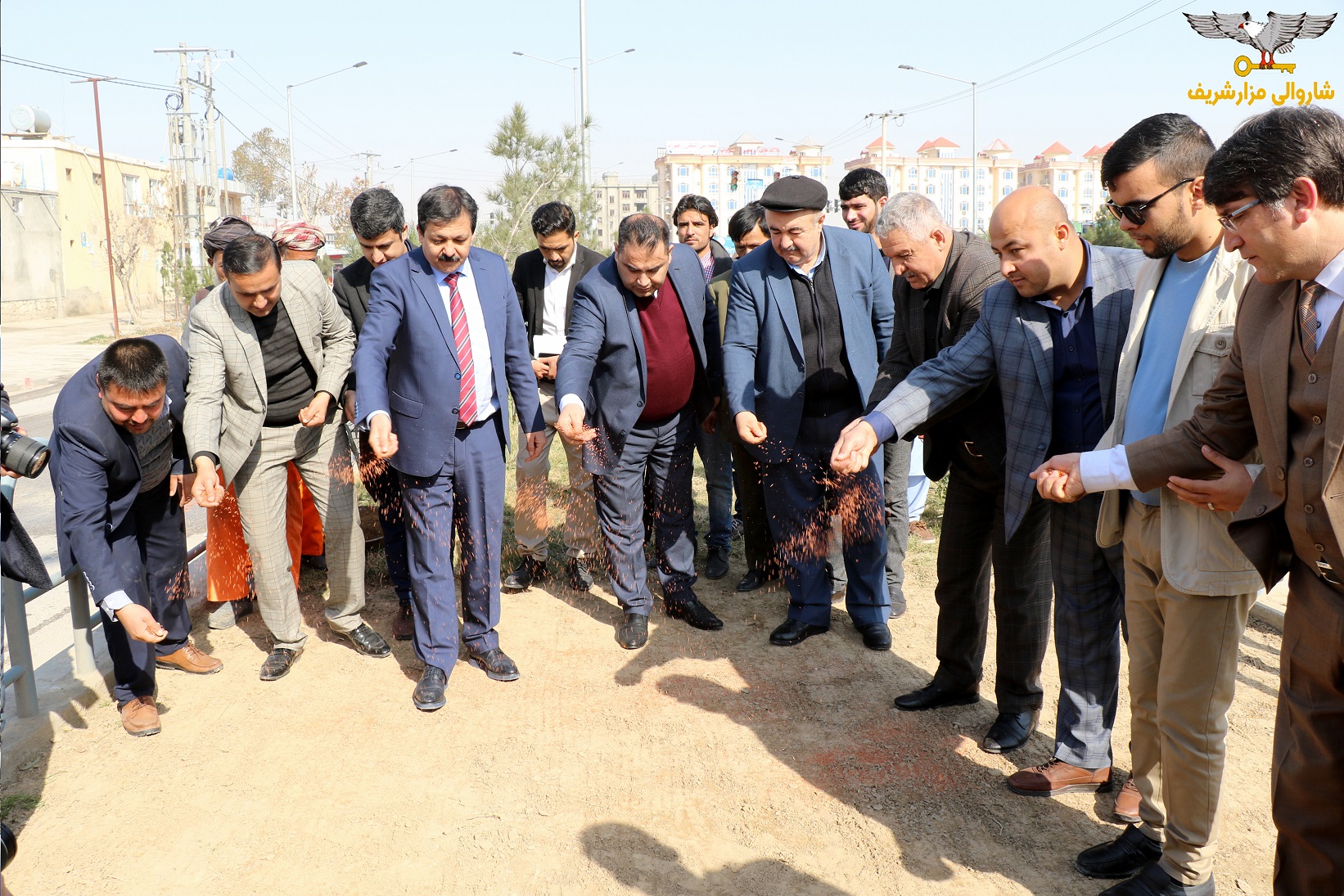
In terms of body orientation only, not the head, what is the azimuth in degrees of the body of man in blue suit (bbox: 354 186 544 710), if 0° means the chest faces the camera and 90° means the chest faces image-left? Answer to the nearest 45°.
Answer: approximately 0°

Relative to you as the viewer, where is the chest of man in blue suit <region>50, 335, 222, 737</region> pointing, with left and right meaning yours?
facing the viewer and to the right of the viewer

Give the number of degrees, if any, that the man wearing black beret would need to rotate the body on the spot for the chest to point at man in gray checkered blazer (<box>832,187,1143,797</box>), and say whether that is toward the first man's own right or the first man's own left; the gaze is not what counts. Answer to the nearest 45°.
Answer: approximately 45° to the first man's own left

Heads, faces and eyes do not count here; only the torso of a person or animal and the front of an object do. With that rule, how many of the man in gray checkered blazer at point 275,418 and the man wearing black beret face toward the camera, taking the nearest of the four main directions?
2

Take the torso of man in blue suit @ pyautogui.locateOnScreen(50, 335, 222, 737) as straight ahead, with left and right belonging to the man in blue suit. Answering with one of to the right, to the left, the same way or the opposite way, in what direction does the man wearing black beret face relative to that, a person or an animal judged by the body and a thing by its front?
to the right

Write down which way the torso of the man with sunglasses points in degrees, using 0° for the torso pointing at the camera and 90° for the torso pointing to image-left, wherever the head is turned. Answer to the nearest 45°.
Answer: approximately 45°

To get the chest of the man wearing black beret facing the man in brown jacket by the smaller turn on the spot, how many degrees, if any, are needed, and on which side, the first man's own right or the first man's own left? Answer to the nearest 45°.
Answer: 0° — they already face them

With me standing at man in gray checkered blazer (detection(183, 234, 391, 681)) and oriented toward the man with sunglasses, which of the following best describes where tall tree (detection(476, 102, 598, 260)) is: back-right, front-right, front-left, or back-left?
back-left
